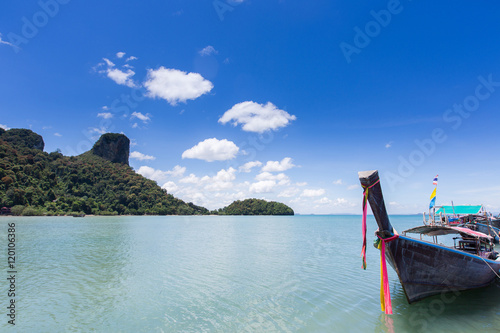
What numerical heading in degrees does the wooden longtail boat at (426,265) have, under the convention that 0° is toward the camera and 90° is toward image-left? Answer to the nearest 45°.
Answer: approximately 45°
